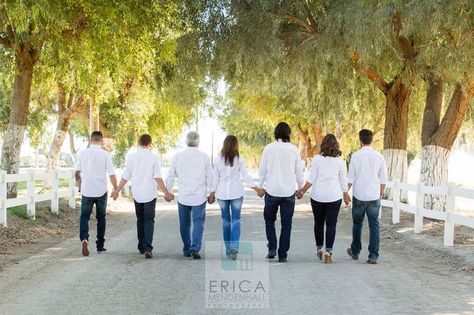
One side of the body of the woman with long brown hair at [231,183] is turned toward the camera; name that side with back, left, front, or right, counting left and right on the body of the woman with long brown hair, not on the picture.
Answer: back

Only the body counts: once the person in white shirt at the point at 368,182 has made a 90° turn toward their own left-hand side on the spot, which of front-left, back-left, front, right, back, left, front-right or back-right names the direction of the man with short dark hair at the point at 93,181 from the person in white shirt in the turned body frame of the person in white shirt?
front

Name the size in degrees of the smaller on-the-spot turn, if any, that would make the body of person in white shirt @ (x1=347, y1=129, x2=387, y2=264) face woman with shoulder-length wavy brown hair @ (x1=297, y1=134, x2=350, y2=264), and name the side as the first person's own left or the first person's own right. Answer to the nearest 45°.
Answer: approximately 135° to the first person's own left

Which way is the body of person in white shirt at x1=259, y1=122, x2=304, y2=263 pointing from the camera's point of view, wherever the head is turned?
away from the camera

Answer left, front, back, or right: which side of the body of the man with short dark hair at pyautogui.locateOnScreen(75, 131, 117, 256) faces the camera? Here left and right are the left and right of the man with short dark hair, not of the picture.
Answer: back

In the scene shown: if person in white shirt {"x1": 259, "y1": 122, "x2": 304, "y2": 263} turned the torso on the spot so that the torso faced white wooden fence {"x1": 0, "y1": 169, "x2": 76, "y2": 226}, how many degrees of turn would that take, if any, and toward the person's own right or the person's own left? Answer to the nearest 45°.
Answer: approximately 45° to the person's own left

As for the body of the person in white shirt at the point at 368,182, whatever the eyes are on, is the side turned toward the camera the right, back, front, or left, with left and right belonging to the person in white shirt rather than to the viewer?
back

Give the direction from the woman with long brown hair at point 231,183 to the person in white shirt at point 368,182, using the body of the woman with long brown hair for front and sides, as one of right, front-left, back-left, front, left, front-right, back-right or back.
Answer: right

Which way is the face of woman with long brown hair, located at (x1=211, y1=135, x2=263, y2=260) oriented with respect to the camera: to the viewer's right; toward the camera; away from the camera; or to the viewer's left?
away from the camera

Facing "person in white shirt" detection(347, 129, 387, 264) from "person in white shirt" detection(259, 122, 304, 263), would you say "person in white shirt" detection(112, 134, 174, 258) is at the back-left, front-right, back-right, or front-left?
back-left

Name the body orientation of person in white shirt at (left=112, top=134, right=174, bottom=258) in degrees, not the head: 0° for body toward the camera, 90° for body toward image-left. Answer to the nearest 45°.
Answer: approximately 180°

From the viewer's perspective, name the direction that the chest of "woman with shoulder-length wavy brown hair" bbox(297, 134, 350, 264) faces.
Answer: away from the camera

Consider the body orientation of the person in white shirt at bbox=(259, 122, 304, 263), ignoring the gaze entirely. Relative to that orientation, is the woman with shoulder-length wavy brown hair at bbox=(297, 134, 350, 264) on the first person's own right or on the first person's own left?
on the first person's own right

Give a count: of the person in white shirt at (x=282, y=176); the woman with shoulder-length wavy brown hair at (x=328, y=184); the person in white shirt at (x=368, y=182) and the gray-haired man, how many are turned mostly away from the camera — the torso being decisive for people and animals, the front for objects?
4

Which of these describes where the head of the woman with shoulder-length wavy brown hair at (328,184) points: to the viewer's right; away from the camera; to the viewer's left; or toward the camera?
away from the camera

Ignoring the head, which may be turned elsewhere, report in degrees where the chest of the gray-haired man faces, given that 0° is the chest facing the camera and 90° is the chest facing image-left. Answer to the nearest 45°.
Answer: approximately 180°

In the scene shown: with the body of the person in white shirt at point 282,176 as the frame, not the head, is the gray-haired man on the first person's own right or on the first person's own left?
on the first person's own left
